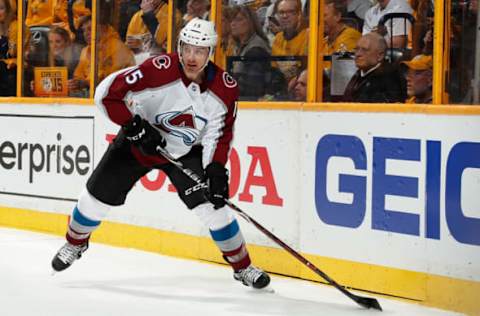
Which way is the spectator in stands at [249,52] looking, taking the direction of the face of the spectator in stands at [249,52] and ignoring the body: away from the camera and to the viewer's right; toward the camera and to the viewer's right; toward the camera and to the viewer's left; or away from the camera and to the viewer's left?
toward the camera and to the viewer's left

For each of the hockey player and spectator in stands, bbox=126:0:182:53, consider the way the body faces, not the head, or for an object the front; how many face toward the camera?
2

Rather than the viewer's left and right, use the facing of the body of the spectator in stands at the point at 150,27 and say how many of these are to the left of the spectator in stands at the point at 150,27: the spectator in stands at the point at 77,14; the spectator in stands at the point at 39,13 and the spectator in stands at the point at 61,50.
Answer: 0

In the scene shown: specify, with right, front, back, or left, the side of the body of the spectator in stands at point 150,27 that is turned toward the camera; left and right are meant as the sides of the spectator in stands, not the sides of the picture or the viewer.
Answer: front

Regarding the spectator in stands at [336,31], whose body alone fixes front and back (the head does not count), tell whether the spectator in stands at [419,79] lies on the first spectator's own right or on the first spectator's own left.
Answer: on the first spectator's own left

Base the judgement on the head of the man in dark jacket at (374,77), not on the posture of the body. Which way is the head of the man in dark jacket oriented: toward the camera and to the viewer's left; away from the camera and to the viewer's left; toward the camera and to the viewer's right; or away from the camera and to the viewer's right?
toward the camera and to the viewer's left

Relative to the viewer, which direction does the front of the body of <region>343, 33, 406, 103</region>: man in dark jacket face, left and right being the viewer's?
facing the viewer and to the left of the viewer

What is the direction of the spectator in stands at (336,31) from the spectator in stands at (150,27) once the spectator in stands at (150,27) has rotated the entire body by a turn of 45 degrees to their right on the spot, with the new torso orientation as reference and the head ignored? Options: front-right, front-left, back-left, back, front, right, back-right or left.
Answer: left

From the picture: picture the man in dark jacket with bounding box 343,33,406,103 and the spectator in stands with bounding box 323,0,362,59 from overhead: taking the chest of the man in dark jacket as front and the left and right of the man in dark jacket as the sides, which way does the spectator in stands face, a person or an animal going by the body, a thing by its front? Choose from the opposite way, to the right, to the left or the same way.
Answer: the same way

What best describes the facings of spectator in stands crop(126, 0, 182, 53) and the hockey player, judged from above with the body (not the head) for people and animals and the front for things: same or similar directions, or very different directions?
same or similar directions

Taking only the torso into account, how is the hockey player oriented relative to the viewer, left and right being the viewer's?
facing the viewer

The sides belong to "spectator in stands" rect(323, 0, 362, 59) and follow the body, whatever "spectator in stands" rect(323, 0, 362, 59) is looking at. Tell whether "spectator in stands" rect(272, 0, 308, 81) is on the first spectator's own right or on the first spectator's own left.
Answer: on the first spectator's own right
